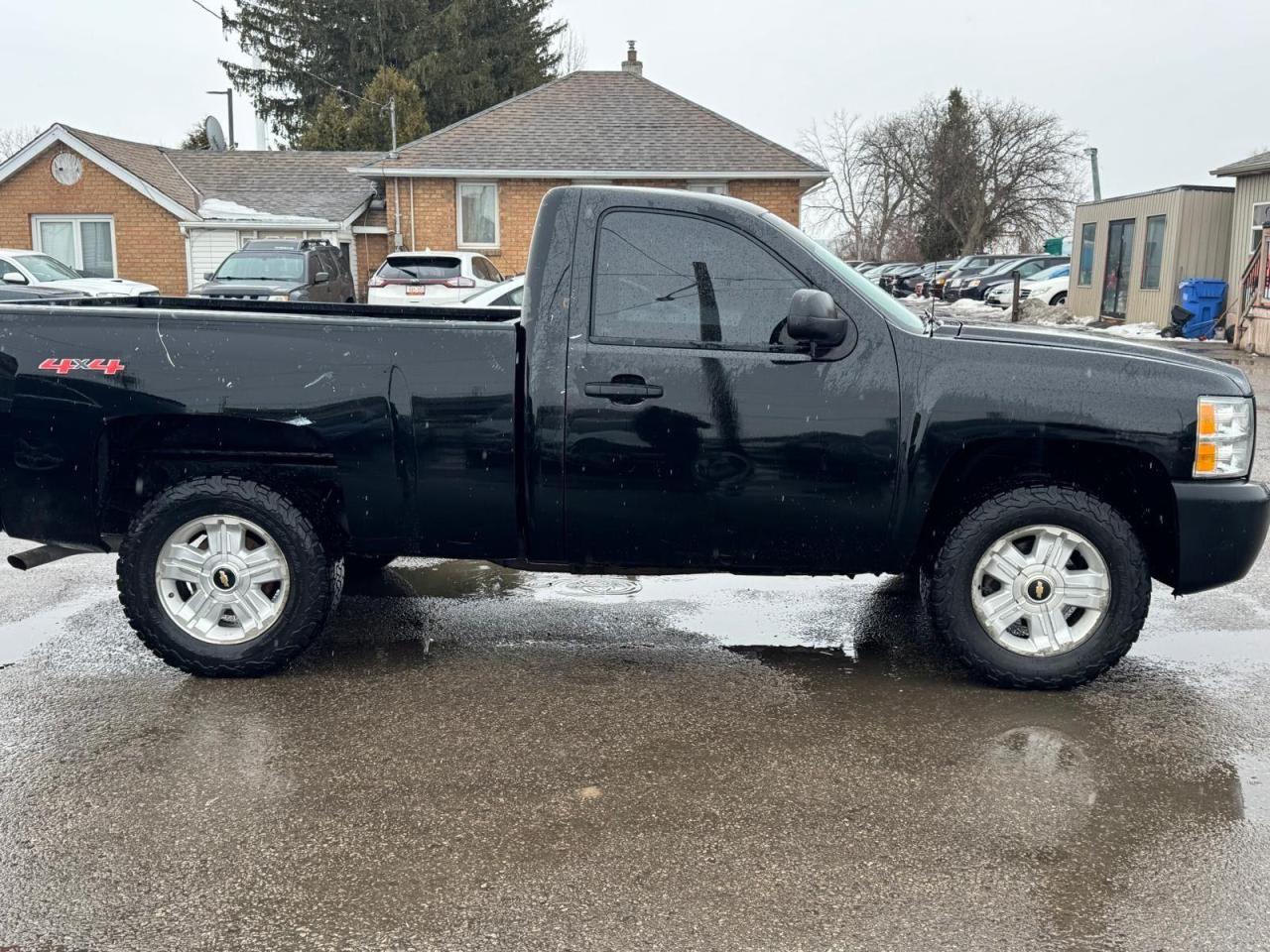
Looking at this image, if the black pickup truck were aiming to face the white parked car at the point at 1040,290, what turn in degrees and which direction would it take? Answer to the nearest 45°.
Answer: approximately 90° to its left

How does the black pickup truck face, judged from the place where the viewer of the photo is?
facing to the right of the viewer

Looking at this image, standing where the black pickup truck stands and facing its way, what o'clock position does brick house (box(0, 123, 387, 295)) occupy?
The brick house is roughly at 8 o'clock from the black pickup truck.

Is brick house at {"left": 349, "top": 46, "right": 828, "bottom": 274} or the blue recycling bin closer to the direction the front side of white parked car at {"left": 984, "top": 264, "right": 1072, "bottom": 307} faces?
the brick house

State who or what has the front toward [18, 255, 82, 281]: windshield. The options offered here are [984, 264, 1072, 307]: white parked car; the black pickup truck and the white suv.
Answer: the white parked car

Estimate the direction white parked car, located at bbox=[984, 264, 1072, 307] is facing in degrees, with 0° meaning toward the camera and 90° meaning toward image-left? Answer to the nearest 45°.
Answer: approximately 45°

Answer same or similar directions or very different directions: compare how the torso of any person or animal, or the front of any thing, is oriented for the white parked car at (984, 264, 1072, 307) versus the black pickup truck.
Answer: very different directions

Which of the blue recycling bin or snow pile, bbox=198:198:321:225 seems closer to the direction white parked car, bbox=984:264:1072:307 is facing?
the snow pile

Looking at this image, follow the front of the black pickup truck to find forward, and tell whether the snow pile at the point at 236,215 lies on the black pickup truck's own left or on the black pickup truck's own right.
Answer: on the black pickup truck's own left

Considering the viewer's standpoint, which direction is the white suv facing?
facing away from the viewer and to the right of the viewer

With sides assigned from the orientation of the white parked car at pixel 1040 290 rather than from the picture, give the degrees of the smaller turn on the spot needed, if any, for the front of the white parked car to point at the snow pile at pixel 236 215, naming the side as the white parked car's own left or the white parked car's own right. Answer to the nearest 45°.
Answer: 0° — it already faces it

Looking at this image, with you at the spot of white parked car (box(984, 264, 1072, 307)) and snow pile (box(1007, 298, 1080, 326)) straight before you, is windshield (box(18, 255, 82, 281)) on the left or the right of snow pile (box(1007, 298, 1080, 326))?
right

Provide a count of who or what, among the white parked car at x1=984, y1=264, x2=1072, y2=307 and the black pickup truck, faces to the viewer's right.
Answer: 1

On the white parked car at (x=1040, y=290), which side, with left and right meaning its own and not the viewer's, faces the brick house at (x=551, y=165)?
front
